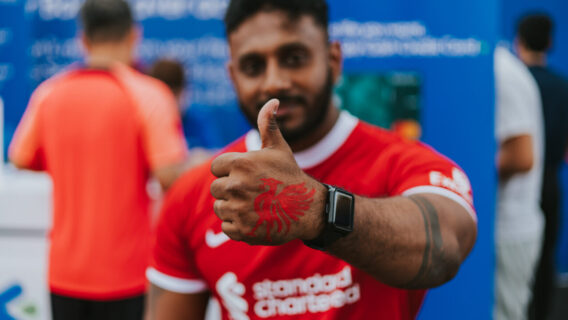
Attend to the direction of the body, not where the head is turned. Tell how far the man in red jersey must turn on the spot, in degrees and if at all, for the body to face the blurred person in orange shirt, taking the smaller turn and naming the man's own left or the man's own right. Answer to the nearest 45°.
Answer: approximately 135° to the man's own right

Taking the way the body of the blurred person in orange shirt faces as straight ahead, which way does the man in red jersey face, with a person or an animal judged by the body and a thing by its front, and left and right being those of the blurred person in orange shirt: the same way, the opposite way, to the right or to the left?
the opposite way

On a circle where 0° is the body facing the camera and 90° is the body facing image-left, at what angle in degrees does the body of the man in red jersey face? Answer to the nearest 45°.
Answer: approximately 0°

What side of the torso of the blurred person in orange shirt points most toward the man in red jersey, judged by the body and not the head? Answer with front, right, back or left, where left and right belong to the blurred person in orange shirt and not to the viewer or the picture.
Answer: back

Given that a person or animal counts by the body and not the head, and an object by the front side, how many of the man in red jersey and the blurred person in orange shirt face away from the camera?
1

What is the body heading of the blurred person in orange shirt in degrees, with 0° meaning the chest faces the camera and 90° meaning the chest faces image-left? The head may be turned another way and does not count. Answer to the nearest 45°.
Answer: approximately 180°

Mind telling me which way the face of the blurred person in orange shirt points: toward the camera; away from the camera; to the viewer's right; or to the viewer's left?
away from the camera
